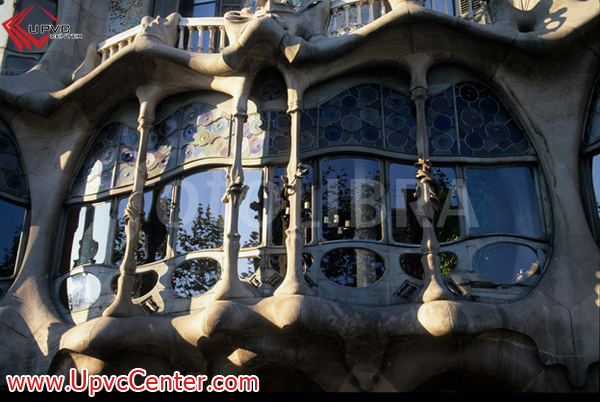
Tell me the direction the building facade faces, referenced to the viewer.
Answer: facing the viewer

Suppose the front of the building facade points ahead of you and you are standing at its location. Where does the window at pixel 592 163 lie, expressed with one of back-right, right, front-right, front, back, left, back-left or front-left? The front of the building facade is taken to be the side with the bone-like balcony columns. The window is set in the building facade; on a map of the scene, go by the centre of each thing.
left

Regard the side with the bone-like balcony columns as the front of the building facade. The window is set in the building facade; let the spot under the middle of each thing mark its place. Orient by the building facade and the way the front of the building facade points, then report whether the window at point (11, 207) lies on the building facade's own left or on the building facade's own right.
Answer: on the building facade's own right
